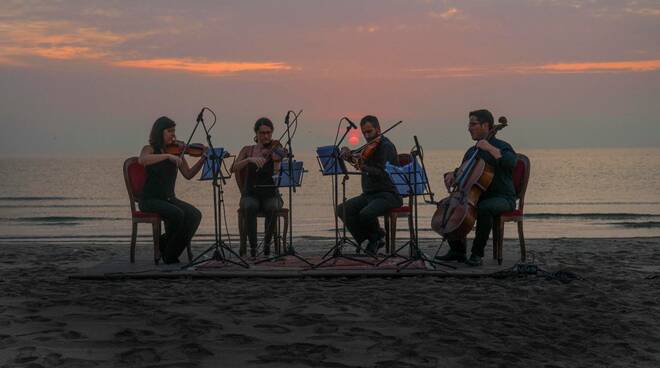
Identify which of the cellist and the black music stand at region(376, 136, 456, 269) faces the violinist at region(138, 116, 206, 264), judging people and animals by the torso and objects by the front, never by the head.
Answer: the cellist

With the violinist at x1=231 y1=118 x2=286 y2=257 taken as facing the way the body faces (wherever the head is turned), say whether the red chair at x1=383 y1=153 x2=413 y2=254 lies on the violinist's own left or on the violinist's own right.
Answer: on the violinist's own left

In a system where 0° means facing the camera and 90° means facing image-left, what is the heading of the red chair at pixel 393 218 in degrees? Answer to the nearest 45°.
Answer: approximately 45°

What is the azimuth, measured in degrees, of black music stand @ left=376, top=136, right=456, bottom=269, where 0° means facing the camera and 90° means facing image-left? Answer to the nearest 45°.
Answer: approximately 225°

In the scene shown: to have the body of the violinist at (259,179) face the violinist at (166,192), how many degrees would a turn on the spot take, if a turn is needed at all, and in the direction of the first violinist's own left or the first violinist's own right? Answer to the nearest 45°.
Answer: approximately 45° to the first violinist's own right

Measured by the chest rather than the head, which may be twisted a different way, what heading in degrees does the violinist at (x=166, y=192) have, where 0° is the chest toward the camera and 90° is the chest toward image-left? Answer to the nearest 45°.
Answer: approximately 315°

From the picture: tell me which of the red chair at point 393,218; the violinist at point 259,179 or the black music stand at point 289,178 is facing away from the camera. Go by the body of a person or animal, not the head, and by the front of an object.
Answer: the black music stand

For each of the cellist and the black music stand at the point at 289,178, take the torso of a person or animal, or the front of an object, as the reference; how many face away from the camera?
1

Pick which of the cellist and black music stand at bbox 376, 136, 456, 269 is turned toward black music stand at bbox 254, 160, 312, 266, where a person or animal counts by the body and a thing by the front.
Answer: the cellist

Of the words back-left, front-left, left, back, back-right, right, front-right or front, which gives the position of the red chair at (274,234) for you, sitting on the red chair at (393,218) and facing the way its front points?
front-right

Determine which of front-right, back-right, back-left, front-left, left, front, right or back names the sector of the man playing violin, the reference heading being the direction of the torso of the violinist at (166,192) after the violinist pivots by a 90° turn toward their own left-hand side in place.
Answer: front-right

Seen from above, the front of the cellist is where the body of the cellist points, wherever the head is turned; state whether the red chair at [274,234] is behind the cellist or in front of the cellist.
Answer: in front

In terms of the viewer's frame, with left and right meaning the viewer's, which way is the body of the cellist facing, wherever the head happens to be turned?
facing to the left of the viewer

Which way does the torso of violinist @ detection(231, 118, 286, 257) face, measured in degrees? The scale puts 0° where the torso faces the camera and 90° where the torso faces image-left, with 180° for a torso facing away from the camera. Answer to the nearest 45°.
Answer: approximately 0°

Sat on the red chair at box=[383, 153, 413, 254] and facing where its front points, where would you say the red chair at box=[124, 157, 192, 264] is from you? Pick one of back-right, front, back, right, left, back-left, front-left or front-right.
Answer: front-right

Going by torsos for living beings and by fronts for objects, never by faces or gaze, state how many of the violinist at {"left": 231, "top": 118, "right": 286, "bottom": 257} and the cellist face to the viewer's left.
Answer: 1
